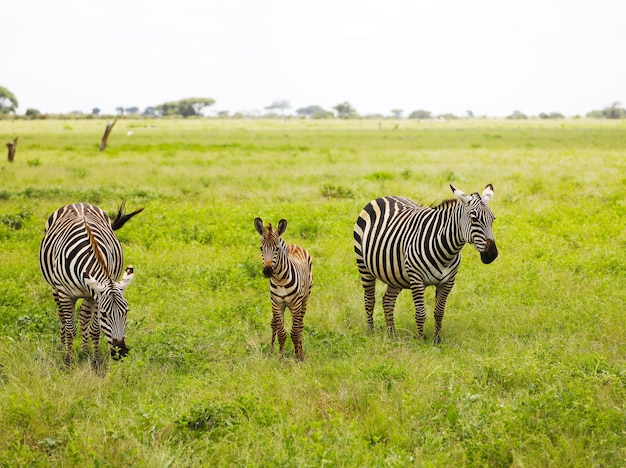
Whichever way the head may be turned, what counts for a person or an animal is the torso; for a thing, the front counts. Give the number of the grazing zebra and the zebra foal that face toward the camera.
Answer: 2

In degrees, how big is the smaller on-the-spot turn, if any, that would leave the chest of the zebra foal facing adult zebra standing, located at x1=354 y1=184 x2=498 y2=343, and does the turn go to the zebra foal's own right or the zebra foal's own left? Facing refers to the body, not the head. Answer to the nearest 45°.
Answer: approximately 135° to the zebra foal's own left

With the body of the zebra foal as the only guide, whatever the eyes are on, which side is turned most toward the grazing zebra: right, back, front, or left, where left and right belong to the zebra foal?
right

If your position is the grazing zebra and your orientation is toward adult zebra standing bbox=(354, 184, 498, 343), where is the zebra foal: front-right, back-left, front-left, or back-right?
front-right

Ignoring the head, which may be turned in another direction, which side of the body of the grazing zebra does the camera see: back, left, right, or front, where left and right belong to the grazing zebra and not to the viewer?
front

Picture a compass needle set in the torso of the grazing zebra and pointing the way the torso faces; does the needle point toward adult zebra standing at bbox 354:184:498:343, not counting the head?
no

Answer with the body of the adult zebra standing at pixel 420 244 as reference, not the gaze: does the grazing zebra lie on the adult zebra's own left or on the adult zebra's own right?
on the adult zebra's own right

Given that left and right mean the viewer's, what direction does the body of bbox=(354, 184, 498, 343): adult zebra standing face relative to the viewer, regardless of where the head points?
facing the viewer and to the right of the viewer

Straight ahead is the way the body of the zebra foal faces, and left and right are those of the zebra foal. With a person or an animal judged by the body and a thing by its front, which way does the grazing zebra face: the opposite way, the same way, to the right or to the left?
the same way

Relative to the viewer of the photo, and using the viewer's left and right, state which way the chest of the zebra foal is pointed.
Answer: facing the viewer

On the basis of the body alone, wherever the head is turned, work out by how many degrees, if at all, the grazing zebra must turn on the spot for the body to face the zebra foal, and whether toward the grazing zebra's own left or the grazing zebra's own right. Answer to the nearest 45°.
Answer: approximately 45° to the grazing zebra's own left
